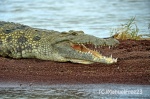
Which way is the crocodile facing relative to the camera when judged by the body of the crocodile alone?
to the viewer's right
